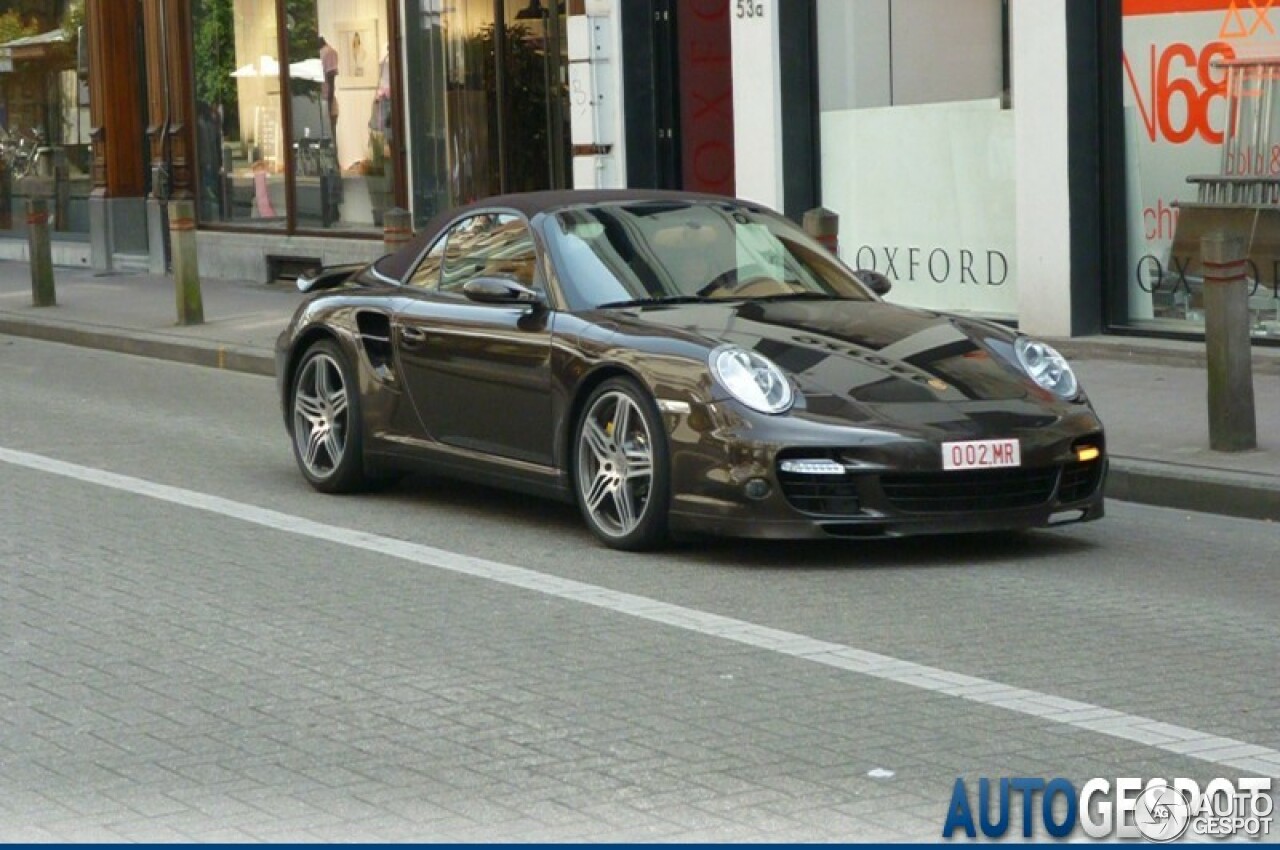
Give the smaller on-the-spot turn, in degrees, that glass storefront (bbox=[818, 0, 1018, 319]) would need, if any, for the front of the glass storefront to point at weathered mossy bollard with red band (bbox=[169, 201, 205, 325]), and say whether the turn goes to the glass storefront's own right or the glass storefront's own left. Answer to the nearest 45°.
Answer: approximately 45° to the glass storefront's own right

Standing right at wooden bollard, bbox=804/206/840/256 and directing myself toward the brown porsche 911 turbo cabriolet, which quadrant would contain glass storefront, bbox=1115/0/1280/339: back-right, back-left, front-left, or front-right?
back-left

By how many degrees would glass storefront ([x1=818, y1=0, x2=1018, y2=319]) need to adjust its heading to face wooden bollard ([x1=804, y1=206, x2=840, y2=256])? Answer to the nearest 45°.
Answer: approximately 45° to its left

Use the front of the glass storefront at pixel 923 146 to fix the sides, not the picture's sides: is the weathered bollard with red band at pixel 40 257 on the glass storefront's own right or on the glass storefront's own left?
on the glass storefront's own right

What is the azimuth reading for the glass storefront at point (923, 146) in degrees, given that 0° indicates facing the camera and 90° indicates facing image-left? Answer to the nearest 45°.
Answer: approximately 45°

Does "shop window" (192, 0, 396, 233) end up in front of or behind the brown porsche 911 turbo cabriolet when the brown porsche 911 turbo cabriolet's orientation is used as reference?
behind

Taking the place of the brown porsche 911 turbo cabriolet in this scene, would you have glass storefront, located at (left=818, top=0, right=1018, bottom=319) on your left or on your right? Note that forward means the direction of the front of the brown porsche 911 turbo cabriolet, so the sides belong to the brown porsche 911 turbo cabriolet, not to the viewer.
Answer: on your left

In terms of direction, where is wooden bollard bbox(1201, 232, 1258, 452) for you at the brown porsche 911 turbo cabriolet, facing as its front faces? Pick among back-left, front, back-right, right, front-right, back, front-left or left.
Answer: left

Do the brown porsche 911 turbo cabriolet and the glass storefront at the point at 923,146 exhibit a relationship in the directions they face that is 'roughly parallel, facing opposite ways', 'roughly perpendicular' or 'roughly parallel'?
roughly perpendicular

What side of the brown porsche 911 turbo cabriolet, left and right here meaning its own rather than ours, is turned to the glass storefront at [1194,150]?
left

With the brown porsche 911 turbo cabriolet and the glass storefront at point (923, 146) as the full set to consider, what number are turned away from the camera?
0

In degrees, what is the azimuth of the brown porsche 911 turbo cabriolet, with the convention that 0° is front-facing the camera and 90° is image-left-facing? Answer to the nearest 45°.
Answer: approximately 315°

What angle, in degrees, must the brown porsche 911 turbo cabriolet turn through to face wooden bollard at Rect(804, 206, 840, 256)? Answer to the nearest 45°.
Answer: approximately 135° to its left

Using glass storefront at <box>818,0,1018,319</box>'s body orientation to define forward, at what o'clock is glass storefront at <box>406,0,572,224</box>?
glass storefront at <box>406,0,572,224</box> is roughly at 3 o'clock from glass storefront at <box>818,0,1018,319</box>.
